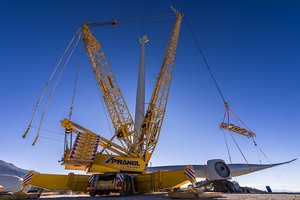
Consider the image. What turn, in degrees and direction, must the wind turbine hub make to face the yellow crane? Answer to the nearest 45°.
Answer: approximately 90° to its right
